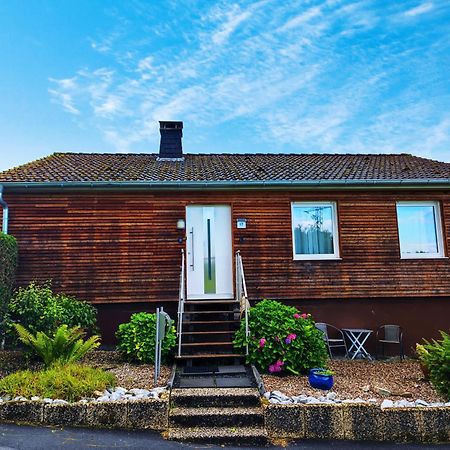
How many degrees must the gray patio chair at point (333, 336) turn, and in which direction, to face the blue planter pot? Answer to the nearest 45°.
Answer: approximately 45° to its right

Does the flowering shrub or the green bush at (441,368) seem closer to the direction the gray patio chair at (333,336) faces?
the green bush

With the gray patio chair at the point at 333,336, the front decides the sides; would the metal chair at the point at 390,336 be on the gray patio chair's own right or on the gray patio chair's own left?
on the gray patio chair's own left

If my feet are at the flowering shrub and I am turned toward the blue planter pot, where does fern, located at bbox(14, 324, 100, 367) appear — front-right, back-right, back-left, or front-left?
back-right

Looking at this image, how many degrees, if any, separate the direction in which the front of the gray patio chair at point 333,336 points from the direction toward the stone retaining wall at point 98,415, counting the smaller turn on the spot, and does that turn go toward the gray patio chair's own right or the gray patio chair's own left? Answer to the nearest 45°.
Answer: approximately 90° to the gray patio chair's own right

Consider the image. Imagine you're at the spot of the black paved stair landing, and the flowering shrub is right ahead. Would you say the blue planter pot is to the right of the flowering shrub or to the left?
right

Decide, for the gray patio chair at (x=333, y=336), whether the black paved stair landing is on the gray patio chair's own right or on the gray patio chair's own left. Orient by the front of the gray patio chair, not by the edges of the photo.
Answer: on the gray patio chair's own right

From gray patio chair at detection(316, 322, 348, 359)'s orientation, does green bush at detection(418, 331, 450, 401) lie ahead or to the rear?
ahead
